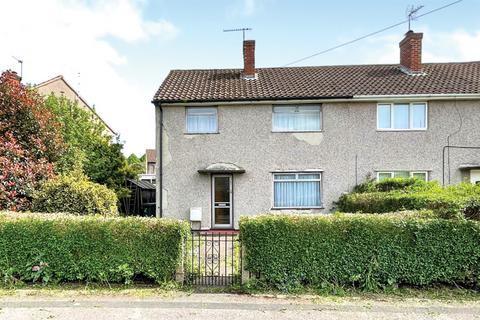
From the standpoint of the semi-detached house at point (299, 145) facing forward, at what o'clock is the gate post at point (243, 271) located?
The gate post is roughly at 12 o'clock from the semi-detached house.

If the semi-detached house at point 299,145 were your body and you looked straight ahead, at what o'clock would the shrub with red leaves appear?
The shrub with red leaves is roughly at 2 o'clock from the semi-detached house.

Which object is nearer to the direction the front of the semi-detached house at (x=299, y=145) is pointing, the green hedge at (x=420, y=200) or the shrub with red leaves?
the green hedge

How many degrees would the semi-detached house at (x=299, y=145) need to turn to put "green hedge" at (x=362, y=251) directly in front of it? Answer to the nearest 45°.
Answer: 0° — it already faces it

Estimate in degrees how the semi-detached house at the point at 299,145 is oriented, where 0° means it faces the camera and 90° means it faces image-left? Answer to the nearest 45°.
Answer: approximately 0°

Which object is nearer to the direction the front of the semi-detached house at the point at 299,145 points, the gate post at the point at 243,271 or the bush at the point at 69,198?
the gate post

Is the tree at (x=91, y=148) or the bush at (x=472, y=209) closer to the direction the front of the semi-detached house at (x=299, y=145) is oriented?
the bush
